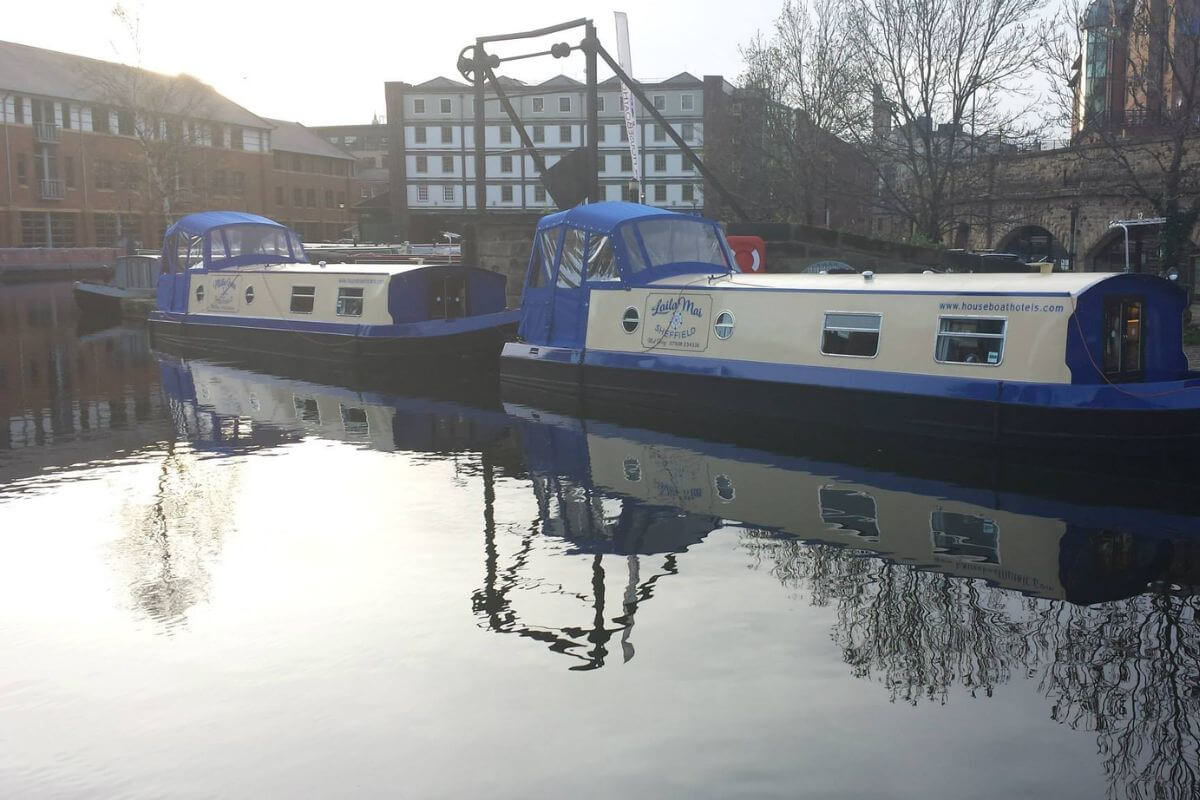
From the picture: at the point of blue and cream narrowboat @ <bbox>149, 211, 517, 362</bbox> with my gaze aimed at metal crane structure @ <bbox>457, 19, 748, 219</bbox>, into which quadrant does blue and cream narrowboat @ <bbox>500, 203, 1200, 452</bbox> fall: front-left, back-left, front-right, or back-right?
front-right

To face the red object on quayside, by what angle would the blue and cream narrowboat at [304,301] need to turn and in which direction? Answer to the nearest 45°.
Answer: approximately 45° to its left

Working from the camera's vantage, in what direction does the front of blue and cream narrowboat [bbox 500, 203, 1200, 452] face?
facing the viewer and to the right of the viewer

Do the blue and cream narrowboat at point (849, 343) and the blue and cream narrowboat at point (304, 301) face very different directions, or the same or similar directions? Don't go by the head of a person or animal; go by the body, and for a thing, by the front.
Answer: same or similar directions

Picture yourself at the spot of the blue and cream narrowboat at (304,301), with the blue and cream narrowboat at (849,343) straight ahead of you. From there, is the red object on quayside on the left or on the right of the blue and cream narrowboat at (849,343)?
left

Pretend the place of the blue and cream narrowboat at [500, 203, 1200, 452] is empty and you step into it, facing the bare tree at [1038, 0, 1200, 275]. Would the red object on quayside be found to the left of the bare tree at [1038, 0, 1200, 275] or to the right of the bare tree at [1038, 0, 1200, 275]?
left

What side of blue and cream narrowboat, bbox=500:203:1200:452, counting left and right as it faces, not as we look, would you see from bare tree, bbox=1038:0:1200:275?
left

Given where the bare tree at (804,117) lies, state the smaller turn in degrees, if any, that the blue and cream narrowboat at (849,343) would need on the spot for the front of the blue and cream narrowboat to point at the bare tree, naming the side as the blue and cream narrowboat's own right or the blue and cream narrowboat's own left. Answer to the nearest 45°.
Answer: approximately 135° to the blue and cream narrowboat's own left

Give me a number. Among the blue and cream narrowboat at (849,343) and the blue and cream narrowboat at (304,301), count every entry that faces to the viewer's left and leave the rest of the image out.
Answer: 0

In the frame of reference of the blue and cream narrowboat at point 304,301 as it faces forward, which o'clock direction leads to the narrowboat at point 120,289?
The narrowboat is roughly at 7 o'clock from the blue and cream narrowboat.
